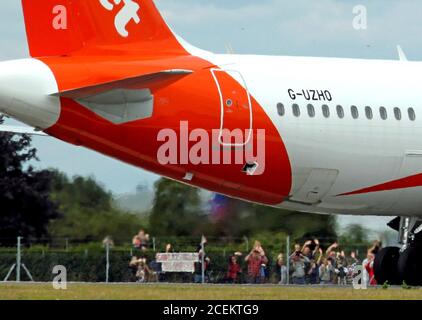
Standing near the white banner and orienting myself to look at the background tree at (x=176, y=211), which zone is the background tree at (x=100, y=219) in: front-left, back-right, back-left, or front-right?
front-left

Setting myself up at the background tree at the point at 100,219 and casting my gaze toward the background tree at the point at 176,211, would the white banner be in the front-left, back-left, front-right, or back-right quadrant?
front-right

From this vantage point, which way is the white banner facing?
toward the camera

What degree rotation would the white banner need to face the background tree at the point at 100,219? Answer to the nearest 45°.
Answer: approximately 135° to its right

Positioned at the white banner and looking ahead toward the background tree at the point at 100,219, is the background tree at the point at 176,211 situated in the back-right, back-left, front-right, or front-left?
front-right
